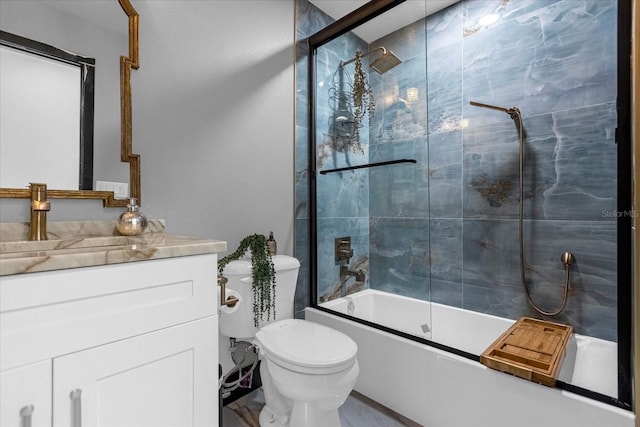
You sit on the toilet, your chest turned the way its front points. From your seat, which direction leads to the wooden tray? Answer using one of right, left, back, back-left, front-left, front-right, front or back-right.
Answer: front-left

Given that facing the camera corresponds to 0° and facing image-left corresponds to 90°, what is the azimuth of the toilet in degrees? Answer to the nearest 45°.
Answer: approximately 315°

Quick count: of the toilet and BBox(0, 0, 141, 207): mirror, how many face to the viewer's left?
0

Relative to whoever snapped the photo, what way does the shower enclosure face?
facing the viewer and to the left of the viewer

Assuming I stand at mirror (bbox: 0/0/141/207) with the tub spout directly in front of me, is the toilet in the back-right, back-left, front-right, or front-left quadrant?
front-right

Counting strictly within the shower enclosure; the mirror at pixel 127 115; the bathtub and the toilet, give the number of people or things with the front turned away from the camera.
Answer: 0

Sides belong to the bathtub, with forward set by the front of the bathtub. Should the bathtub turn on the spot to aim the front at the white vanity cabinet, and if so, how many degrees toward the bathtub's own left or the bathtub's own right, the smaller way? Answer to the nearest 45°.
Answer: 0° — it already faces it
